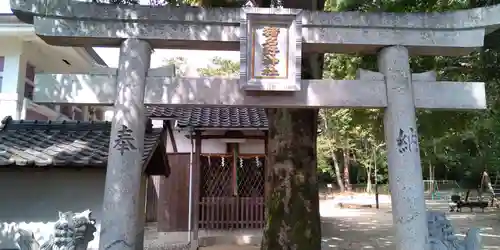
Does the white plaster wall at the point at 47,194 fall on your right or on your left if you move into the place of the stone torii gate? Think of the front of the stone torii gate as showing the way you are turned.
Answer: on your right

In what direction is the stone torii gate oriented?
toward the camera

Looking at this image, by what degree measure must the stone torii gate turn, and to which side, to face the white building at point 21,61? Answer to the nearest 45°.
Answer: approximately 135° to its right

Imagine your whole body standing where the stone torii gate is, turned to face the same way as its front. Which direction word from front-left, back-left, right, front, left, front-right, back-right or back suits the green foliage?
back
